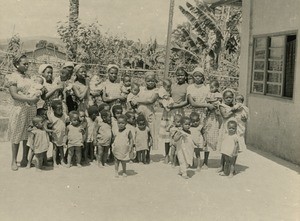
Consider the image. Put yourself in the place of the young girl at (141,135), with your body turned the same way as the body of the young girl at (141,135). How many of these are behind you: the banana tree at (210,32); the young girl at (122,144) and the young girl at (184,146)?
1

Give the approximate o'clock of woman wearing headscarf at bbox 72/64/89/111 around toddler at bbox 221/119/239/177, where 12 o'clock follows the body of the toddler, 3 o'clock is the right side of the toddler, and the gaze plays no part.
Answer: The woman wearing headscarf is roughly at 3 o'clock from the toddler.

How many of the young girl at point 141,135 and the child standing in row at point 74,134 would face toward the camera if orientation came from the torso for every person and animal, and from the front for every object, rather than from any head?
2

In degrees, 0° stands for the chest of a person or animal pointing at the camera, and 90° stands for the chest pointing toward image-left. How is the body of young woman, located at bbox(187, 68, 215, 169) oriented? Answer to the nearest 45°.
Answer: approximately 0°

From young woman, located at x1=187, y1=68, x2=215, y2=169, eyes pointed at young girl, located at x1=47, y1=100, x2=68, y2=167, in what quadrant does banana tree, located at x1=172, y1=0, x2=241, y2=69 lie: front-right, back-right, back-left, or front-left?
back-right

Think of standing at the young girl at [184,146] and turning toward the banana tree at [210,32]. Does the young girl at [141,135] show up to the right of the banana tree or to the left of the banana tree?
left

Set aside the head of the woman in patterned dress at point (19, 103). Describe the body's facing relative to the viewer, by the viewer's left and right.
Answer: facing the viewer and to the right of the viewer
